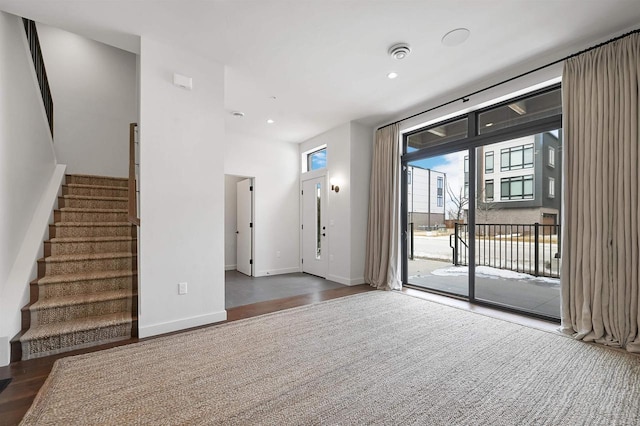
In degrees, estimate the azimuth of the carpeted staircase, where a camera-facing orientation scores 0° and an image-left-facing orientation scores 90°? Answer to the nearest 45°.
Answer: approximately 0°

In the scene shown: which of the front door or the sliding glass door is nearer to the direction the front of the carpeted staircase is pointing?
the sliding glass door

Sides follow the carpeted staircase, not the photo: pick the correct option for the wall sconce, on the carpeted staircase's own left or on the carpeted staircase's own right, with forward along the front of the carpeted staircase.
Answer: on the carpeted staircase's own left

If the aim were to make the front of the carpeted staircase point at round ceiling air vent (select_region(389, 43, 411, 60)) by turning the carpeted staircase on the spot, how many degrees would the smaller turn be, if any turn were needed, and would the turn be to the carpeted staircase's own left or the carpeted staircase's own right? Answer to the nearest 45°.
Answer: approximately 45° to the carpeted staircase's own left

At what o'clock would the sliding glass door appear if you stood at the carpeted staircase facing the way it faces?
The sliding glass door is roughly at 10 o'clock from the carpeted staircase.

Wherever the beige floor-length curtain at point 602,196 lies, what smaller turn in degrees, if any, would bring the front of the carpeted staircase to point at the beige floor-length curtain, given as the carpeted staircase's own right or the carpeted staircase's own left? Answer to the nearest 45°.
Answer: approximately 45° to the carpeted staircase's own left

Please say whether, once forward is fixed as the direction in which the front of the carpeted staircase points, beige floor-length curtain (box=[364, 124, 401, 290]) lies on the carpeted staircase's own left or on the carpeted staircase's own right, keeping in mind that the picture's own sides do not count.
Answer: on the carpeted staircase's own left

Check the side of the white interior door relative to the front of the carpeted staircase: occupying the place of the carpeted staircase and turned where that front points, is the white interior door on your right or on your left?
on your left

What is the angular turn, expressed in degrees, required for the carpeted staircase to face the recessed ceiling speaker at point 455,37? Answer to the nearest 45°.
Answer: approximately 45° to its left

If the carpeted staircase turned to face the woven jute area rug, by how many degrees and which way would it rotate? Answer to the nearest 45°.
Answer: approximately 45° to its left
